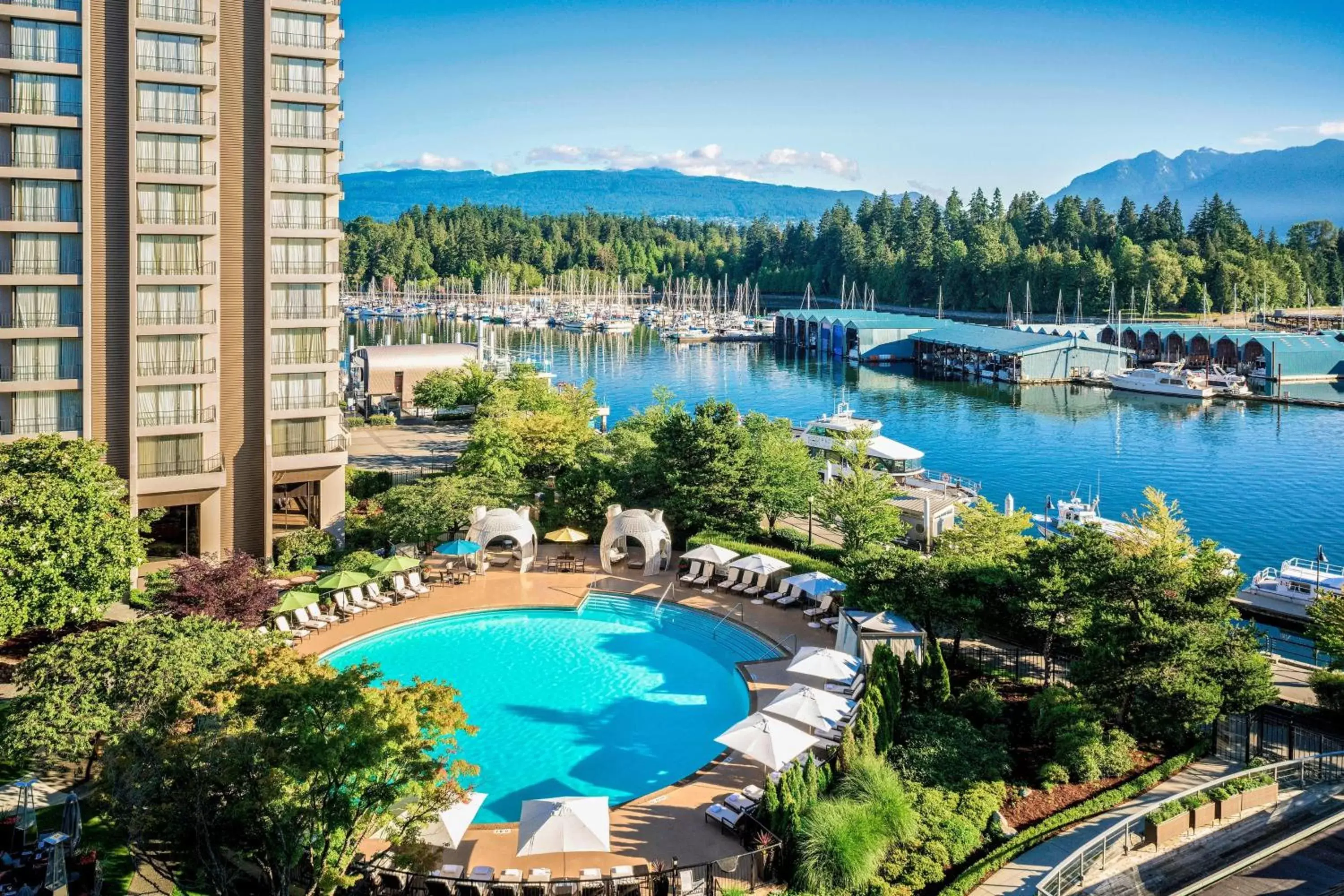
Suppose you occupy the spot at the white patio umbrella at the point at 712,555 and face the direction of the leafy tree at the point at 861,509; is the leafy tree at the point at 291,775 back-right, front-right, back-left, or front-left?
back-right

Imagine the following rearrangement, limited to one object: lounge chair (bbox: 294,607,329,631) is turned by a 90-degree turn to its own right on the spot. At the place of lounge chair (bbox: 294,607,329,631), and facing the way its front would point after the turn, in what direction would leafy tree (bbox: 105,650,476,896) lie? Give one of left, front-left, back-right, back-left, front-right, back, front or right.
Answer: front-left

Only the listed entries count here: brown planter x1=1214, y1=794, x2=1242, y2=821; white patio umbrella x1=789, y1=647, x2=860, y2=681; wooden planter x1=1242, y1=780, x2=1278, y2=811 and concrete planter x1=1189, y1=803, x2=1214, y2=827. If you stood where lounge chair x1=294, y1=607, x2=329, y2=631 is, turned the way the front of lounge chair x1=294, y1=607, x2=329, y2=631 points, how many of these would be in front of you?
4

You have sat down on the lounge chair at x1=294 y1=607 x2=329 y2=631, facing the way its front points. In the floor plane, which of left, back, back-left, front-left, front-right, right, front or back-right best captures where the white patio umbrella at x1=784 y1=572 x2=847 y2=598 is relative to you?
front-left

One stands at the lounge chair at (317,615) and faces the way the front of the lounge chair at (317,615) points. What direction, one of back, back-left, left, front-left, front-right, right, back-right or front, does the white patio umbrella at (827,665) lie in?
front

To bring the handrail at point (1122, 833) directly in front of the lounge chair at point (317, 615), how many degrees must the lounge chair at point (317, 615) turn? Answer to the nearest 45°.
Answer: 0° — it already faces it

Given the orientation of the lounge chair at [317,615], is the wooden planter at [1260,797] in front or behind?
in front

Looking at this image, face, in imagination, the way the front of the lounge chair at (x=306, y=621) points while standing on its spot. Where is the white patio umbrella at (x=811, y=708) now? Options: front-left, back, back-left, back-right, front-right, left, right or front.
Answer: front

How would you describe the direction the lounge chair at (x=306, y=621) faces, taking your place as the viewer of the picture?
facing the viewer and to the right of the viewer

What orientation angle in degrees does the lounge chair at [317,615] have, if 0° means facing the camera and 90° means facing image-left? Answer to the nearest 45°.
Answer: approximately 315°

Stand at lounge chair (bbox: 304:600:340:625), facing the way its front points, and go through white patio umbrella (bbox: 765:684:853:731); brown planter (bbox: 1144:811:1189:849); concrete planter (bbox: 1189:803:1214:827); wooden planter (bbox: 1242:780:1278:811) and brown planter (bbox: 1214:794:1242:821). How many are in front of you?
5

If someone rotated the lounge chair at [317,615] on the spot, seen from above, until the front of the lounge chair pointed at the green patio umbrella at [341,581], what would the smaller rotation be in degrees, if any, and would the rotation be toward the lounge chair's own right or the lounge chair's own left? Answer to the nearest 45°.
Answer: approximately 90° to the lounge chair's own left

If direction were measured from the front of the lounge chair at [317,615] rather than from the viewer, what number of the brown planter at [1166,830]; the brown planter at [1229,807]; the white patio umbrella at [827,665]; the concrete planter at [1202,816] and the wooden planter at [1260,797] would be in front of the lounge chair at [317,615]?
5

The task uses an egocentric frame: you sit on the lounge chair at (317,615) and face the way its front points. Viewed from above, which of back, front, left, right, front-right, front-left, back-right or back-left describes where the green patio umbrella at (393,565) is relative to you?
left

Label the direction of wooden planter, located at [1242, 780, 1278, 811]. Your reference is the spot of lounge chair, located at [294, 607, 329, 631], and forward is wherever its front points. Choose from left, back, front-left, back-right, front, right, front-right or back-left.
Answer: front

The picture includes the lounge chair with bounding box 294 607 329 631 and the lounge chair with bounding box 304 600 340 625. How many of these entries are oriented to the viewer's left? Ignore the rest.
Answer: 0
